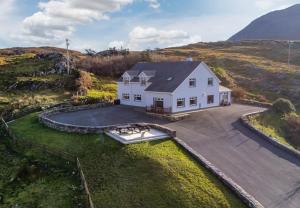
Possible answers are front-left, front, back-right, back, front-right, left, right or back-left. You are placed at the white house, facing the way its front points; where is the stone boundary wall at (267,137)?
left

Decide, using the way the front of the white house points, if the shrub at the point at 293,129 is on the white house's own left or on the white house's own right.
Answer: on the white house's own left

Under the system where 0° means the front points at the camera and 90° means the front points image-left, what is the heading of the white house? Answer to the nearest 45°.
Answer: approximately 45°
